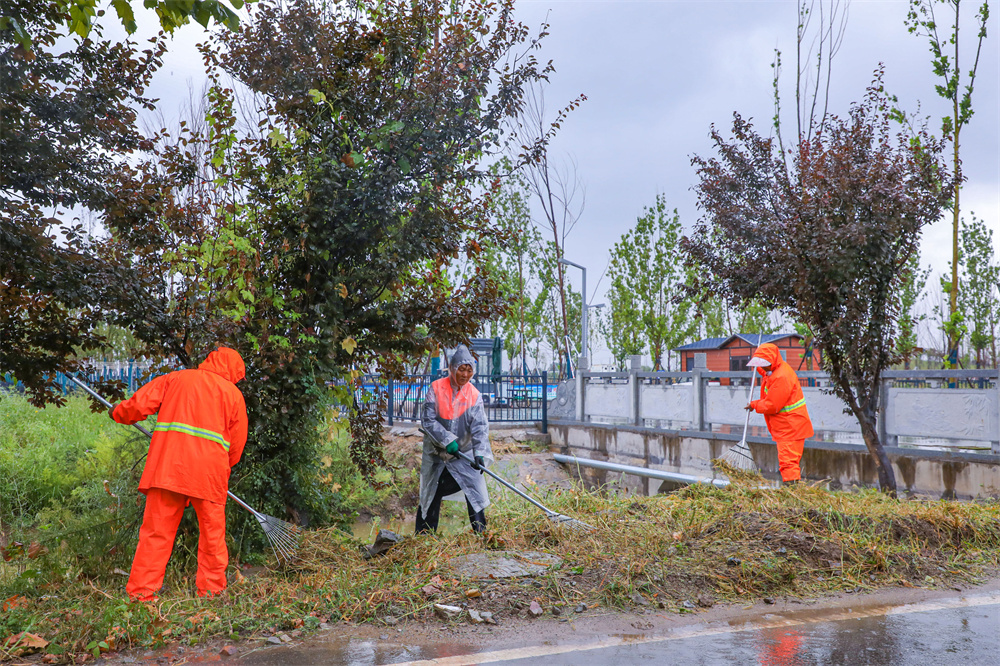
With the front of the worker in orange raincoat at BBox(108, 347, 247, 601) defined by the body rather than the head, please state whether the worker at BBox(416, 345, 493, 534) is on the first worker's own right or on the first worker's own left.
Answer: on the first worker's own right

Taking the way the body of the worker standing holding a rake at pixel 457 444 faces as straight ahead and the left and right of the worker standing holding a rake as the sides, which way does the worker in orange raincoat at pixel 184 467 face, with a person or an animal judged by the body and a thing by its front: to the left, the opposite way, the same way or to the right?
the opposite way

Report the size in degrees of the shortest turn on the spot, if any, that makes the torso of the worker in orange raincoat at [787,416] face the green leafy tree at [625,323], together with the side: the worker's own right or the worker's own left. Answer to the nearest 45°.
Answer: approximately 90° to the worker's own right

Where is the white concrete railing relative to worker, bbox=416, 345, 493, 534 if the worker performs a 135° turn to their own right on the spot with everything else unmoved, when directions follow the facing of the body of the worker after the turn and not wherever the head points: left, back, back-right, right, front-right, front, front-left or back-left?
right

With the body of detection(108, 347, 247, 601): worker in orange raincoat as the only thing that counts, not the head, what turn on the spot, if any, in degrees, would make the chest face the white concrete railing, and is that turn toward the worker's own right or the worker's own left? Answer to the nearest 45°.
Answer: approximately 90° to the worker's own right

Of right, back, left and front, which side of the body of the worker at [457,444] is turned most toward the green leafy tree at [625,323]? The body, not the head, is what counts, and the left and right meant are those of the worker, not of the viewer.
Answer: back

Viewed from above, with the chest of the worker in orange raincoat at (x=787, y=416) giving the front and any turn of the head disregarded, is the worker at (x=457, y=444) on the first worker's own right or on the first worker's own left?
on the first worker's own left

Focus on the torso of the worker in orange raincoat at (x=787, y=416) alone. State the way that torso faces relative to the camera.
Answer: to the viewer's left

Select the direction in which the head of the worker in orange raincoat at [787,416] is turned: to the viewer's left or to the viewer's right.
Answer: to the viewer's left

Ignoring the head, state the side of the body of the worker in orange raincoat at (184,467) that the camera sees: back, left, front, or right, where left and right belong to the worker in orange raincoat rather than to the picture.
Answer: back

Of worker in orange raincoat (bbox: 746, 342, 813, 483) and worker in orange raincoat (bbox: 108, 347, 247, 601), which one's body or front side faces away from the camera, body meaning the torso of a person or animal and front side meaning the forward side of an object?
worker in orange raincoat (bbox: 108, 347, 247, 601)

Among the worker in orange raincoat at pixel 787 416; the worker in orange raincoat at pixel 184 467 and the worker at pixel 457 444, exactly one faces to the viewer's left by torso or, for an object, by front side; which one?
the worker in orange raincoat at pixel 787 416
